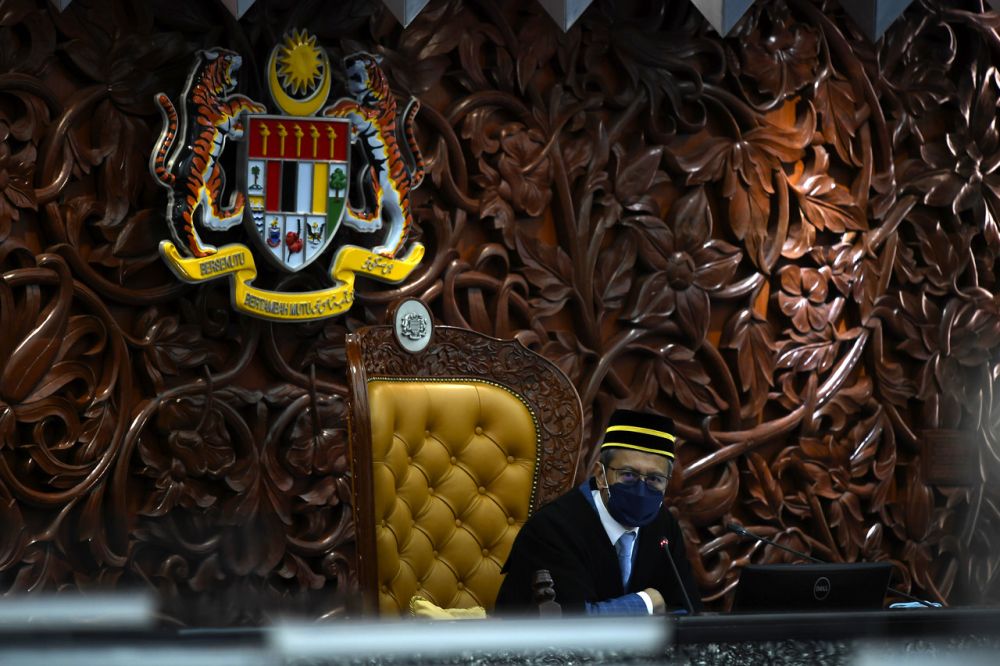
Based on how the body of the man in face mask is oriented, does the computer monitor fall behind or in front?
in front

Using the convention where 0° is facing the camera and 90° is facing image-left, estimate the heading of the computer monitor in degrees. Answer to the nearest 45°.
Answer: approximately 180°

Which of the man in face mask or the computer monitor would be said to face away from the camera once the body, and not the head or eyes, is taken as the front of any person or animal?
the computer monitor

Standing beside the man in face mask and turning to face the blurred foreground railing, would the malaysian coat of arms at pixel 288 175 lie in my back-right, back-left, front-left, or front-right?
back-right

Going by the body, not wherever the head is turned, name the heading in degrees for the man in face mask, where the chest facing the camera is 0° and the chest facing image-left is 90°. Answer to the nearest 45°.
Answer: approximately 315°

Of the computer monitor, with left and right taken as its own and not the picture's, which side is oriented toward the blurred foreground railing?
back

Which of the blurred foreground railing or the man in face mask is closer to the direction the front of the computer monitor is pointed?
the man in face mask

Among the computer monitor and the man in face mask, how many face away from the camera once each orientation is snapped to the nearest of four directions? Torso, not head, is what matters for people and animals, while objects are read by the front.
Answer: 1

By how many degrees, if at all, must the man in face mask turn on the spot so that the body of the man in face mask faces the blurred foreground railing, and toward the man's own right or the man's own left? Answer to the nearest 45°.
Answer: approximately 45° to the man's own right
